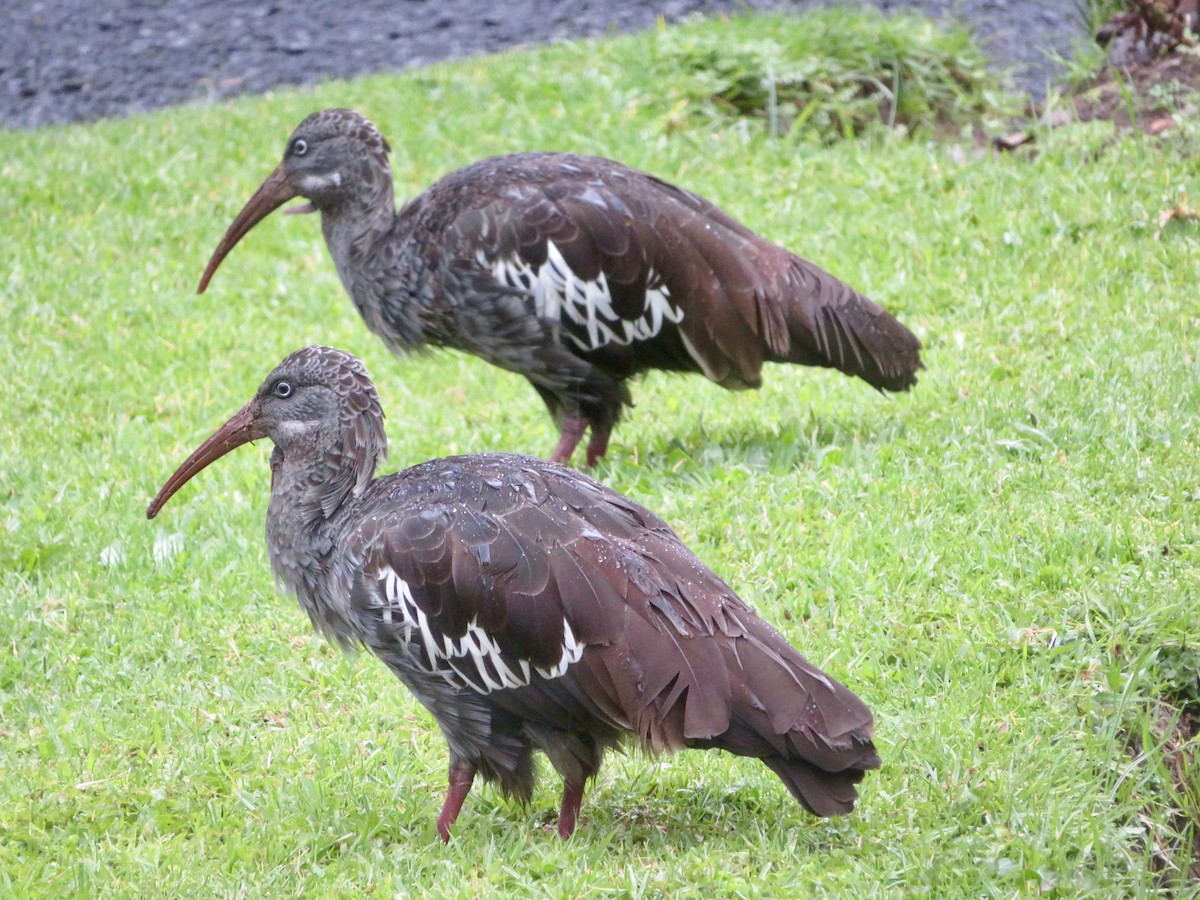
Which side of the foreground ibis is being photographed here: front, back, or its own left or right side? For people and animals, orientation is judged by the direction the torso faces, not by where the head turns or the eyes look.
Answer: left

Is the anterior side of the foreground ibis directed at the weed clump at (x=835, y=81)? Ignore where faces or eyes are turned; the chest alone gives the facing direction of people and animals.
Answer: no
